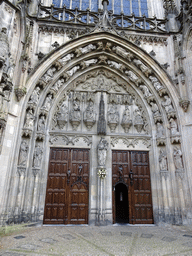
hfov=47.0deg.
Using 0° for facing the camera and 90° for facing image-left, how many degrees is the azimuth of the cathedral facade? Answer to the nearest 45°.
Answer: approximately 0°
